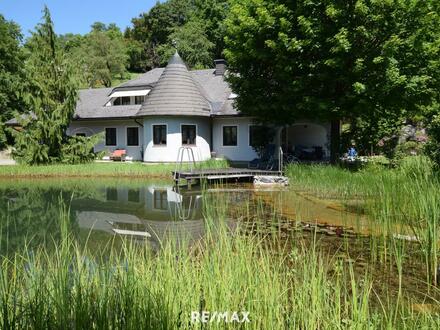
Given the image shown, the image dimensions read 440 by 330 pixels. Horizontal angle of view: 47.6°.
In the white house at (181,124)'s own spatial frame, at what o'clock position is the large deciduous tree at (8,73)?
The large deciduous tree is roughly at 4 o'clock from the white house.

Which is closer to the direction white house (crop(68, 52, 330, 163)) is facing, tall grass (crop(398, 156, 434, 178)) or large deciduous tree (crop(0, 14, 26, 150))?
the tall grass

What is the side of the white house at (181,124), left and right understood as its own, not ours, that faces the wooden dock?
front

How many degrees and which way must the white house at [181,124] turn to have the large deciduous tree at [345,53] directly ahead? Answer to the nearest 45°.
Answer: approximately 45° to its left

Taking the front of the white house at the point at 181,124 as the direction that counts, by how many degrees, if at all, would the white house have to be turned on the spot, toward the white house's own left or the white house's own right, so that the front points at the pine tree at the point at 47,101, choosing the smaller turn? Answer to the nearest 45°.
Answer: approximately 90° to the white house's own right

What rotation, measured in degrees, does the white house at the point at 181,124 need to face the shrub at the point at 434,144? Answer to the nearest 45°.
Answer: approximately 45° to its left

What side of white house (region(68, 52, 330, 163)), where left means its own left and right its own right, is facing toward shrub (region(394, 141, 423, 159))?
left

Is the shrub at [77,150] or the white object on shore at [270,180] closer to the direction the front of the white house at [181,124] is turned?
the white object on shore

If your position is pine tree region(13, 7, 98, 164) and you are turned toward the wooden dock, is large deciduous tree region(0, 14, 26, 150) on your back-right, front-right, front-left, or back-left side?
back-left

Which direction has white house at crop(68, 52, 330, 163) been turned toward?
toward the camera
